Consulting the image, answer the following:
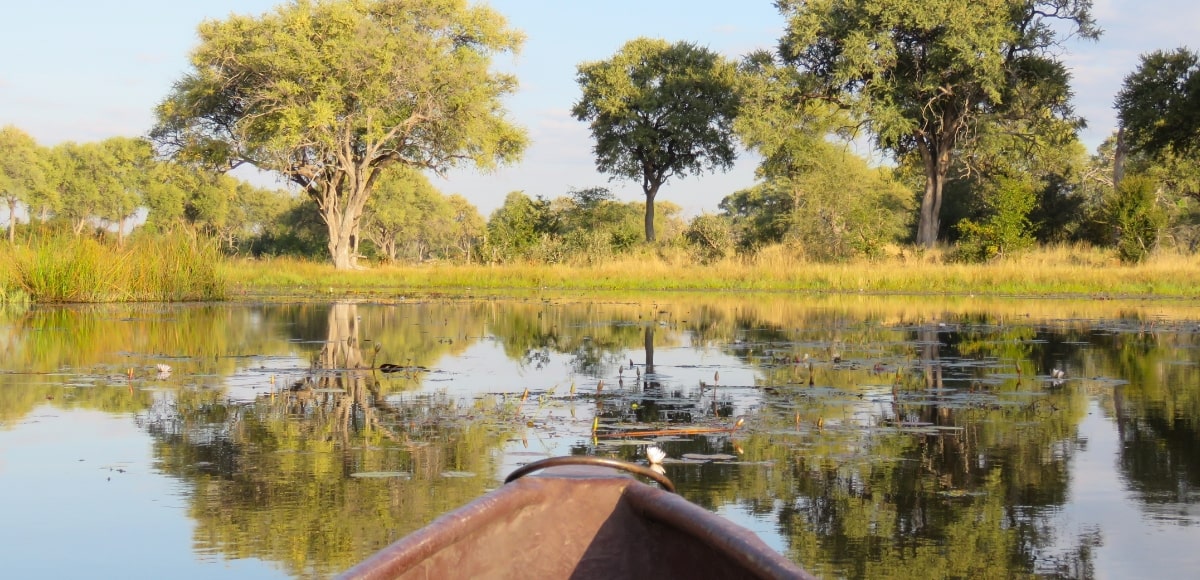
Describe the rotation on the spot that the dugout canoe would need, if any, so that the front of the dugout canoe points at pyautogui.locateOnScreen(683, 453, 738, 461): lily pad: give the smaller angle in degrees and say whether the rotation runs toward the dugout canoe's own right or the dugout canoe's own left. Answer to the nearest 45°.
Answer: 0° — it already faces it

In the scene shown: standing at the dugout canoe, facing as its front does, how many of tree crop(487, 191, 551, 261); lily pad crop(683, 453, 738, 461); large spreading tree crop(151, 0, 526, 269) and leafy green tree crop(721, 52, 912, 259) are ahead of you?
4

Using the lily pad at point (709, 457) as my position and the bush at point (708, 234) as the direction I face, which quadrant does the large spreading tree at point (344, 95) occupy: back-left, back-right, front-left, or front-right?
front-left

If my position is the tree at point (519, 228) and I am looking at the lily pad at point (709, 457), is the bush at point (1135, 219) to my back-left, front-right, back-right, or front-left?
front-left

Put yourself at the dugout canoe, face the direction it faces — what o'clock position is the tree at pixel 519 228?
The tree is roughly at 12 o'clock from the dugout canoe.

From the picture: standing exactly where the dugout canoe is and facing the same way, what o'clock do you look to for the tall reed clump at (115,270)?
The tall reed clump is roughly at 11 o'clock from the dugout canoe.

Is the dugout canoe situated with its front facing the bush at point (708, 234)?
yes

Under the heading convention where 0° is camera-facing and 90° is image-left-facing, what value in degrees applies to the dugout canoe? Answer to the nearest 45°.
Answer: approximately 180°

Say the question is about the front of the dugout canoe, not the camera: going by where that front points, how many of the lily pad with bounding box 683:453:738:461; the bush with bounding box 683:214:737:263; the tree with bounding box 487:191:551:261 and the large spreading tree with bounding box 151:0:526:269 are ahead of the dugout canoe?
4

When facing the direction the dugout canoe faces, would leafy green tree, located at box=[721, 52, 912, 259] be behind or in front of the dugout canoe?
in front
